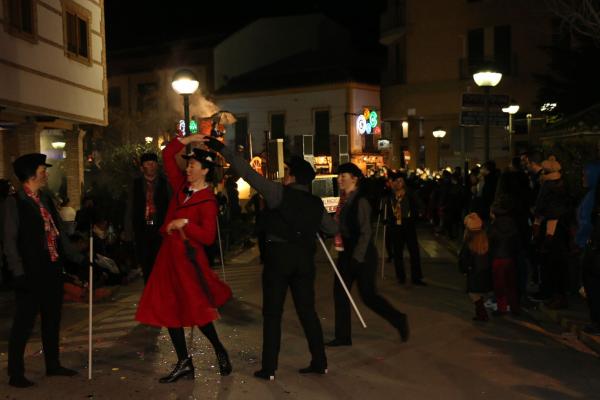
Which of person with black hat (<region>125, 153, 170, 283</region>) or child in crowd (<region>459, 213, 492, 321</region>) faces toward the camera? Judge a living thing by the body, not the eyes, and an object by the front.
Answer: the person with black hat

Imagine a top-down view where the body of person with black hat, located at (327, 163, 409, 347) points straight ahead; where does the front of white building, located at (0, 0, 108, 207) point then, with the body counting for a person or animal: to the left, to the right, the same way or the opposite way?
the opposite way

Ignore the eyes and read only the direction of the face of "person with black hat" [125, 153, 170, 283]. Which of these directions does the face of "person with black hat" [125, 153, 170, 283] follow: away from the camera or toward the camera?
toward the camera

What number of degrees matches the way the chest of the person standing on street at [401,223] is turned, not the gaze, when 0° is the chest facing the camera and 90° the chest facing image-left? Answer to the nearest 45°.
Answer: approximately 0°

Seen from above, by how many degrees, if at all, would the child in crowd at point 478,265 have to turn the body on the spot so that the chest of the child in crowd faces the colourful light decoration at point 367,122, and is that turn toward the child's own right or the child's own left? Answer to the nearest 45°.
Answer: approximately 45° to the child's own right

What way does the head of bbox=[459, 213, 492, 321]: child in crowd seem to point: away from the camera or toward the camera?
away from the camera

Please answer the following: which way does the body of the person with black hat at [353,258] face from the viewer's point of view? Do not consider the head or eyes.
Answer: to the viewer's left

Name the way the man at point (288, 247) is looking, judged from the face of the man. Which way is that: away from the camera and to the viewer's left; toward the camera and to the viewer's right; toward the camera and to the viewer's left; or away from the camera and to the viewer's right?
away from the camera and to the viewer's left

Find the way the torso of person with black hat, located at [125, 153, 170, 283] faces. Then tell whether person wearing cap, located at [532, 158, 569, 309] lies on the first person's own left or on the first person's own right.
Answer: on the first person's own left

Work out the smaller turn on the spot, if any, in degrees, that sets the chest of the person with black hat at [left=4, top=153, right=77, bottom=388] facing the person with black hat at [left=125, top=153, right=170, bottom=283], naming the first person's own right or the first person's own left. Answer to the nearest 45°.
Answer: approximately 90° to the first person's own left

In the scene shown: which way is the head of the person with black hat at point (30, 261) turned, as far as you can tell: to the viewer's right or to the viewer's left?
to the viewer's right

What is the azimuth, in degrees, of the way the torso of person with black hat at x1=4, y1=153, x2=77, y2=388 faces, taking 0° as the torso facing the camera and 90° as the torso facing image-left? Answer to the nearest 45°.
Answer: approximately 315°

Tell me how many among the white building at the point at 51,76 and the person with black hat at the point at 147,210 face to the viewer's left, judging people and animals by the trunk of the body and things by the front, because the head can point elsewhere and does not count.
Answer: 0

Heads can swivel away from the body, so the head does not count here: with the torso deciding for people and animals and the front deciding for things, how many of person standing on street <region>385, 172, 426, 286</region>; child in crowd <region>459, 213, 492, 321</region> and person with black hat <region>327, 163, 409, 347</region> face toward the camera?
1

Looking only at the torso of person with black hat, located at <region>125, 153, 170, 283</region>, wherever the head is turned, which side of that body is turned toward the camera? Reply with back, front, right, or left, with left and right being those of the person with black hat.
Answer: front

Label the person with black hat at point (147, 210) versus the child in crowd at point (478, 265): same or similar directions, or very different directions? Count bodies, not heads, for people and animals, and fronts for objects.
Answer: very different directions
